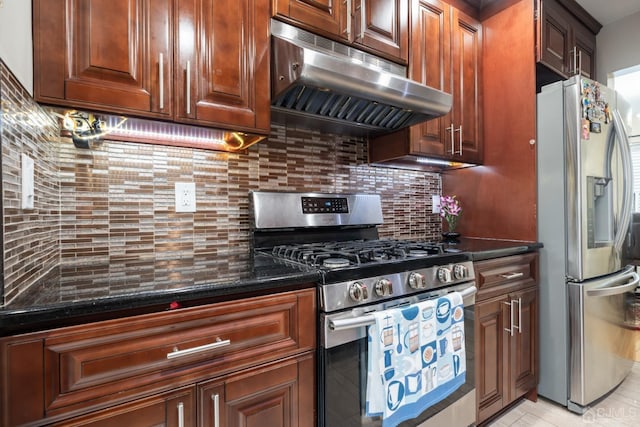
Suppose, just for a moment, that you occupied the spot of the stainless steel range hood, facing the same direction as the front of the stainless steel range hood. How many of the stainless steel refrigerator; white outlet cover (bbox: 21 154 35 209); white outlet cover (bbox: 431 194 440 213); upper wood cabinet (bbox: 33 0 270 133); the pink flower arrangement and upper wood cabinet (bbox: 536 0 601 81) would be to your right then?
2

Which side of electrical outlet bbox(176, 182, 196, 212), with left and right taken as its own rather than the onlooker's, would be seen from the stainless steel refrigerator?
left

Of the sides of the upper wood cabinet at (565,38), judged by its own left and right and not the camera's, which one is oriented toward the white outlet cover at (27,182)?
right

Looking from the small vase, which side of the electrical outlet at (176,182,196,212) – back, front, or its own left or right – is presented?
left

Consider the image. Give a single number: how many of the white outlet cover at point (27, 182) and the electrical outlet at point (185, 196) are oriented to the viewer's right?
1

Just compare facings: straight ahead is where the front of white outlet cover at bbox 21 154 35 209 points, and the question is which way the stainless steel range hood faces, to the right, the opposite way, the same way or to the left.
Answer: to the right

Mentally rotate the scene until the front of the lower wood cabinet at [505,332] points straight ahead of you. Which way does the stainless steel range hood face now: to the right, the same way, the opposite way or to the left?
the same way

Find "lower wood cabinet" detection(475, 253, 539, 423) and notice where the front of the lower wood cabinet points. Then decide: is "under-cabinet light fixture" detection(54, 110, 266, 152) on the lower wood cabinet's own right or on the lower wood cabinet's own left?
on the lower wood cabinet's own right

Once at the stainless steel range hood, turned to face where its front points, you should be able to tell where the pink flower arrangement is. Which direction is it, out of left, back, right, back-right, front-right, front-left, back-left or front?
left

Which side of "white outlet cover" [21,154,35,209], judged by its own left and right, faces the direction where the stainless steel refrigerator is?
front

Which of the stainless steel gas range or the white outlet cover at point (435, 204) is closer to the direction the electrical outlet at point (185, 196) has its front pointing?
the stainless steel gas range

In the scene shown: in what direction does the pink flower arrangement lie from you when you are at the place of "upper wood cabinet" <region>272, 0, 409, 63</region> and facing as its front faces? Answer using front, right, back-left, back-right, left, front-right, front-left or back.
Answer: left

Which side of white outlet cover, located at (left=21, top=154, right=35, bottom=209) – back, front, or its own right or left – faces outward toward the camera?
right

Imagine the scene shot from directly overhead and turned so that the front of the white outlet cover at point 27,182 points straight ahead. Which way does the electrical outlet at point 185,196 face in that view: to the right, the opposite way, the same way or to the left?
to the right

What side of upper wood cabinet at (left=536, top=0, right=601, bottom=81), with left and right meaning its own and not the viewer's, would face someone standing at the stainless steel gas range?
right

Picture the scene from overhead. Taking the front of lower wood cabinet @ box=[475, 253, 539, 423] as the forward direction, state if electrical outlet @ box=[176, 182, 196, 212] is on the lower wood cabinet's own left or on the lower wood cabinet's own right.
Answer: on the lower wood cabinet's own right
